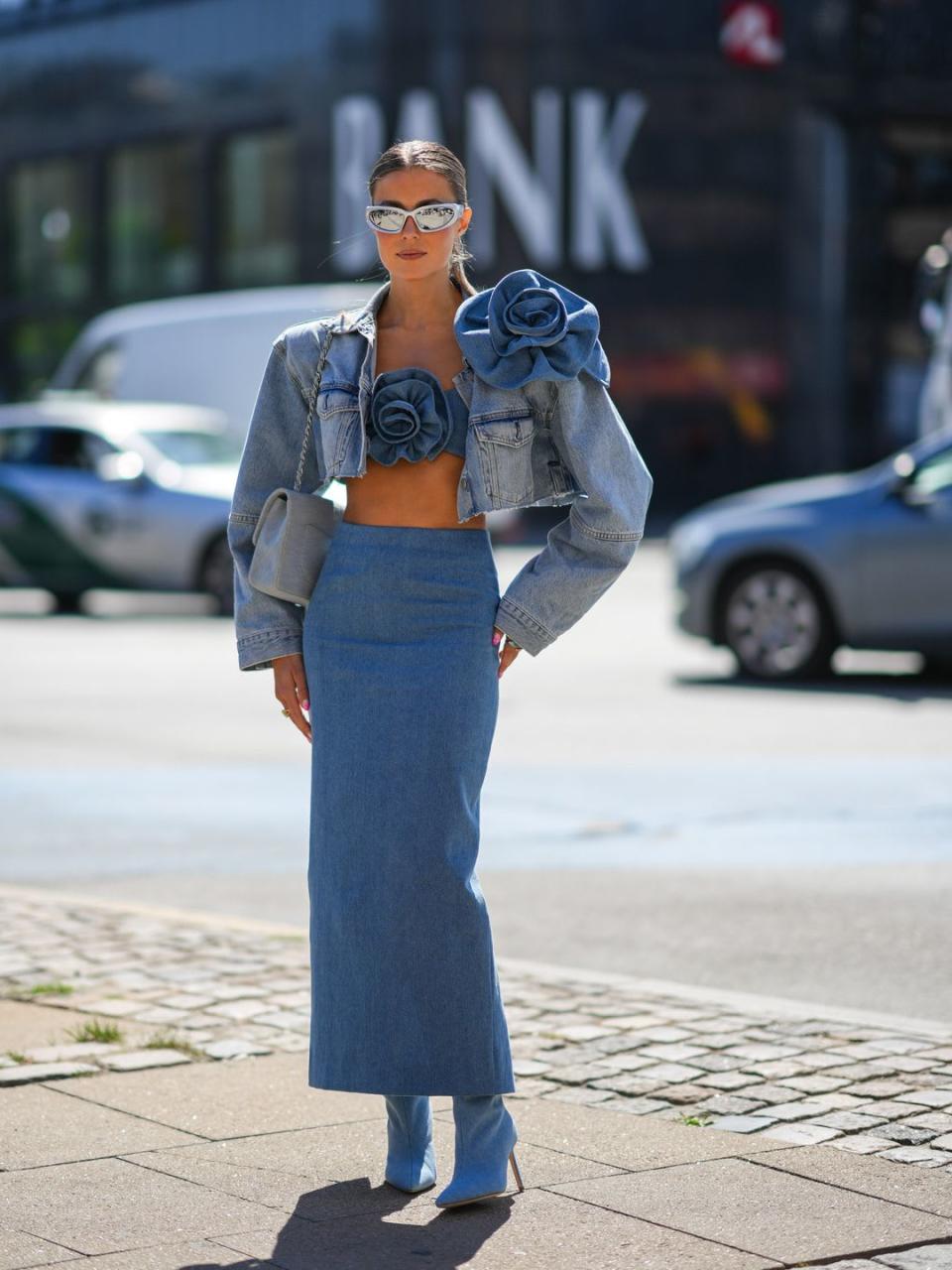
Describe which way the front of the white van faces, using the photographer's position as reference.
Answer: facing to the left of the viewer

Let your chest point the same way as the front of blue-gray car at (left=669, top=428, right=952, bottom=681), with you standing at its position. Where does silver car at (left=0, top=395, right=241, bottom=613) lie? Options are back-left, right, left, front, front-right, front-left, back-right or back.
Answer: front-right

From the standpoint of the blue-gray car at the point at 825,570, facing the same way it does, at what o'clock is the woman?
The woman is roughly at 9 o'clock from the blue-gray car.

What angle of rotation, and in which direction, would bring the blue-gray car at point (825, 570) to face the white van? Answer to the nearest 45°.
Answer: approximately 45° to its right

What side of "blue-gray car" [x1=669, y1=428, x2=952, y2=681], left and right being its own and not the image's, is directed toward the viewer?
left

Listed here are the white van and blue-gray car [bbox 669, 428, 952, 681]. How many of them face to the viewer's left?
2

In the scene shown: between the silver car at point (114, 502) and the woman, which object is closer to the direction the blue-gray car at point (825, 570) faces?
the silver car

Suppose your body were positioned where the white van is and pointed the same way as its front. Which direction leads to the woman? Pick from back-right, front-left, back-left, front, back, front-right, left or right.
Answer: left

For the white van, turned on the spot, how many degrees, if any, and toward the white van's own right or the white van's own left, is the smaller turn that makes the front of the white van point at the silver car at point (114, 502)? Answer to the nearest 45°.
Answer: approximately 90° to the white van's own left
